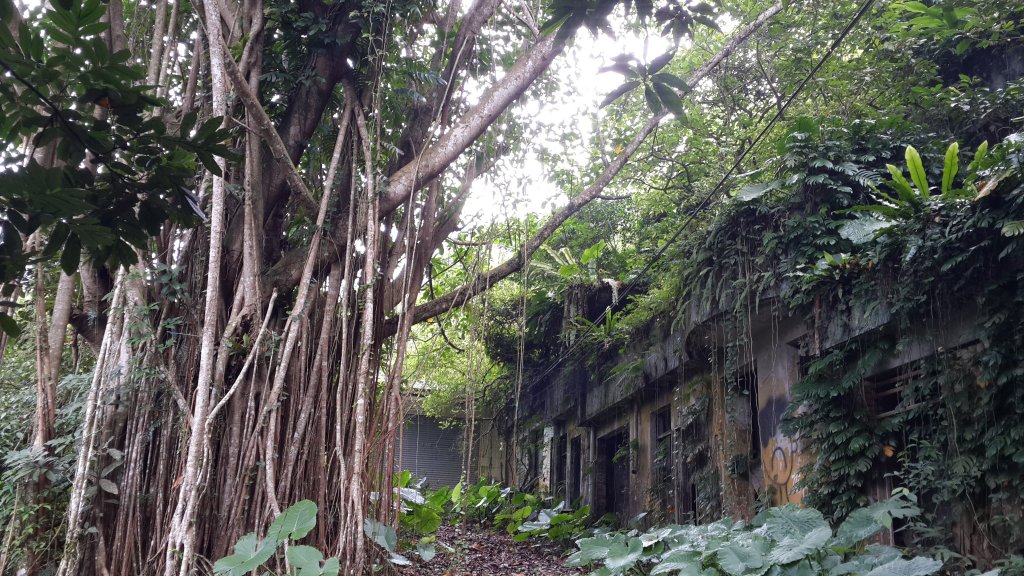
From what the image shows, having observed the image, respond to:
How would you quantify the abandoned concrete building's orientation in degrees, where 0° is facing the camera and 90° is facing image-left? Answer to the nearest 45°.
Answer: approximately 45°

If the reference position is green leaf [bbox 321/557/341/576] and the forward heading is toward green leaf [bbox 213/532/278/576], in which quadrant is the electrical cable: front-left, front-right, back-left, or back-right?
back-right

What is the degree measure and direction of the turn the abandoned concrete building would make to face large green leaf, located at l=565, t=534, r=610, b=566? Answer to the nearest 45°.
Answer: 0° — it already faces it

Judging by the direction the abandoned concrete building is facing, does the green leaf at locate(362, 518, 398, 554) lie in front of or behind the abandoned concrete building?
in front

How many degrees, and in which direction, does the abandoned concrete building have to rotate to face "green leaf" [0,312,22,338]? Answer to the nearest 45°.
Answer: approximately 45° to its left

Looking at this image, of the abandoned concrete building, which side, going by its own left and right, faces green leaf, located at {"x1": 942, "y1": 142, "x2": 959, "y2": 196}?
left

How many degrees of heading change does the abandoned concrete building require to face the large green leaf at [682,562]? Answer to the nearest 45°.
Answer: approximately 45° to its left

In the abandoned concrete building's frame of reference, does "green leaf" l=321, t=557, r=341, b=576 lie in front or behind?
in front

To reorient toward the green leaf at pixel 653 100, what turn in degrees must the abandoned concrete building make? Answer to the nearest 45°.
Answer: approximately 45° to its left
